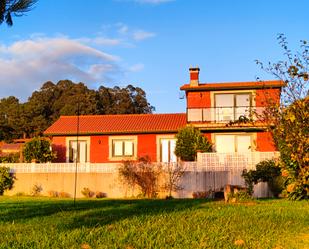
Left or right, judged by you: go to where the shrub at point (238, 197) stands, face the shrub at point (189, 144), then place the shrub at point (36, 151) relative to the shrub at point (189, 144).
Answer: left

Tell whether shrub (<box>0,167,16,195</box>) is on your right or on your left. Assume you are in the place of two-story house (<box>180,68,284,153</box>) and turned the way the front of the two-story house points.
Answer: on your right

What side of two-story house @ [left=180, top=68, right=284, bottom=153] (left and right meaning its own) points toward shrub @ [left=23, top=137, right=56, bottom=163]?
right

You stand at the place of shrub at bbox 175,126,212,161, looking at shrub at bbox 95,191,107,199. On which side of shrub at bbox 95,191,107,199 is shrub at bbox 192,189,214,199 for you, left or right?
left

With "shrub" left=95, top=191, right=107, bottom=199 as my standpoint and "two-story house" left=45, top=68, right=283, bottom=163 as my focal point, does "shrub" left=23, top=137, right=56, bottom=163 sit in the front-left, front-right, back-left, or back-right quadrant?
front-left

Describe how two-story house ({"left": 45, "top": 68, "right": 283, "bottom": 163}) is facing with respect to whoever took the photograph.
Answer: facing the viewer

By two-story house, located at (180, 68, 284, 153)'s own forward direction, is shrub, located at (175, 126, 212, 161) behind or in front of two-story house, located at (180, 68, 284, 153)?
in front

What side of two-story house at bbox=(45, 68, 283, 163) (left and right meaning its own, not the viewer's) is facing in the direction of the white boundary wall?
front

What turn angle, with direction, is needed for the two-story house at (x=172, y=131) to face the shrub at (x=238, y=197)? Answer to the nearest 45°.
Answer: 0° — it already faces it

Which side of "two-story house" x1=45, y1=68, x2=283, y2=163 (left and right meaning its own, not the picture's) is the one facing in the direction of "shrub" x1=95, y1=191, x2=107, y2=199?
front

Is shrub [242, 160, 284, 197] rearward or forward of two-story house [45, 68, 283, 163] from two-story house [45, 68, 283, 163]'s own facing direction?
forward

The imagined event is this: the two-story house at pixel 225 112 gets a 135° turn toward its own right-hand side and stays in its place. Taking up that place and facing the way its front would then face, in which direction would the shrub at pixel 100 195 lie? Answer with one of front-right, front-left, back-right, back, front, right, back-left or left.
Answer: left
